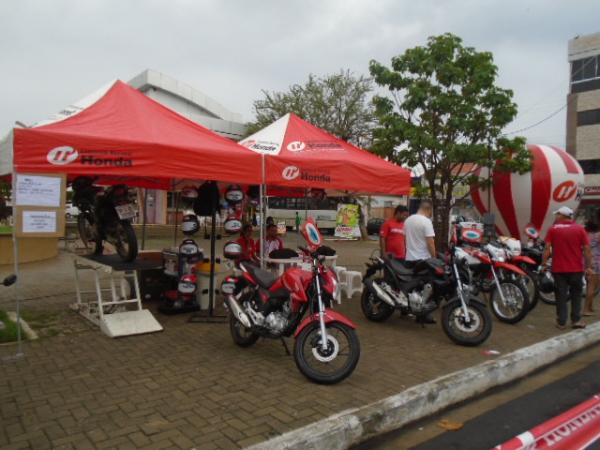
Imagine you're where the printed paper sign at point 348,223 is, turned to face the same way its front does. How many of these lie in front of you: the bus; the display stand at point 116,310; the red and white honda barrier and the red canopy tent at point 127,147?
3

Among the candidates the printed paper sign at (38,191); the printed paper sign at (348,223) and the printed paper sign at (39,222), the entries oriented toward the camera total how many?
3

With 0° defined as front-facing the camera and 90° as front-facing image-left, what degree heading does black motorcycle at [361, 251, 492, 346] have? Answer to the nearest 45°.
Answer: approximately 315°

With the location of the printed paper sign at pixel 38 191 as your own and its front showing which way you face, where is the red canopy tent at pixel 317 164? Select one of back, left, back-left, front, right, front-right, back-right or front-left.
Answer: left

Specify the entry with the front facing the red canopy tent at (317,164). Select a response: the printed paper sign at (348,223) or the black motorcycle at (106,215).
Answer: the printed paper sign

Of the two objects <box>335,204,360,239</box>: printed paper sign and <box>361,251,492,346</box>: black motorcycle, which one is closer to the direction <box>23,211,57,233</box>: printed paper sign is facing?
the black motorcycle

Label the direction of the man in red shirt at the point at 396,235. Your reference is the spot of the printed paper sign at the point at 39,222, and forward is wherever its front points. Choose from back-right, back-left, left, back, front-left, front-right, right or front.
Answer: left

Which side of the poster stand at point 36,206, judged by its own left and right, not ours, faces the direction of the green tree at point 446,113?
left

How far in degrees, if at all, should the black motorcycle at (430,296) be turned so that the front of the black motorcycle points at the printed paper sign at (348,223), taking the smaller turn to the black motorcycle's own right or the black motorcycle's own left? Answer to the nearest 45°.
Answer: approximately 135° to the black motorcycle's own left

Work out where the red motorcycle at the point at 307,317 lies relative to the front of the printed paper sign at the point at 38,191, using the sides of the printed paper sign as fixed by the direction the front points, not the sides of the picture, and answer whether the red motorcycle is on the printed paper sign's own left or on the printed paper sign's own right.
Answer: on the printed paper sign's own left
